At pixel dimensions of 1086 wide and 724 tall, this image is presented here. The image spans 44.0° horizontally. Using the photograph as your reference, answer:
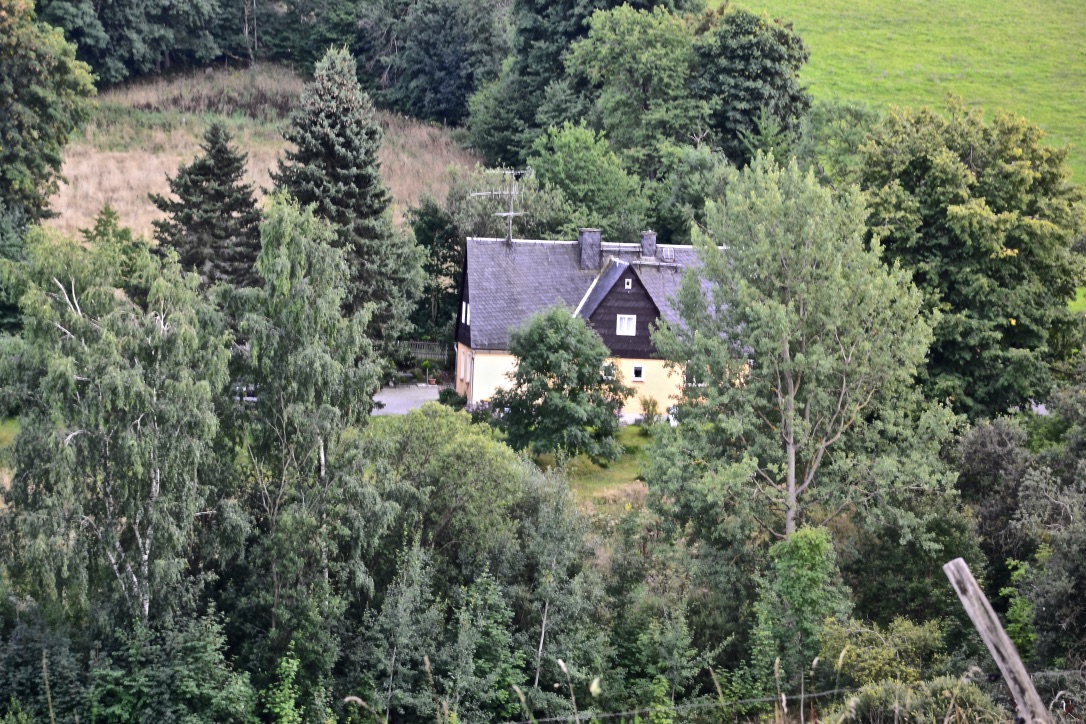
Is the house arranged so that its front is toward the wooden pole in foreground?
yes

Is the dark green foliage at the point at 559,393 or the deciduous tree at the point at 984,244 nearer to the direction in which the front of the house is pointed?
the dark green foliage

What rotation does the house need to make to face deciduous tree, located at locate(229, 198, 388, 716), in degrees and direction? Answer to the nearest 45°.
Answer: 0° — it already faces it

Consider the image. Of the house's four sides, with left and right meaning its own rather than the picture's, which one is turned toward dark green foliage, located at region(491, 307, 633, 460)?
front

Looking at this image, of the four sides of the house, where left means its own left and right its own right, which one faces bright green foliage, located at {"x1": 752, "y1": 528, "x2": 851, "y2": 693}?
front

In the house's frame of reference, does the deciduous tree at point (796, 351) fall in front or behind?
in front

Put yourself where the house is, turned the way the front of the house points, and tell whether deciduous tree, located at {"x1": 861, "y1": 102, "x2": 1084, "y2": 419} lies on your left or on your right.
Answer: on your left

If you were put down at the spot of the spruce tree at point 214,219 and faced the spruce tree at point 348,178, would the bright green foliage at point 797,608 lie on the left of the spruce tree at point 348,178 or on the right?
right

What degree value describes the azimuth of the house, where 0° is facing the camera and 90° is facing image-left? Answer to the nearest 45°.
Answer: approximately 0°

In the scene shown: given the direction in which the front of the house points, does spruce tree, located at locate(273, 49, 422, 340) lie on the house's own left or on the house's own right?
on the house's own right

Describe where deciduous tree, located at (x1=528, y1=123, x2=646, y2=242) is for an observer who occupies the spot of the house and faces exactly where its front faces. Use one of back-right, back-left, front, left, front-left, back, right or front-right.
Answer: back
